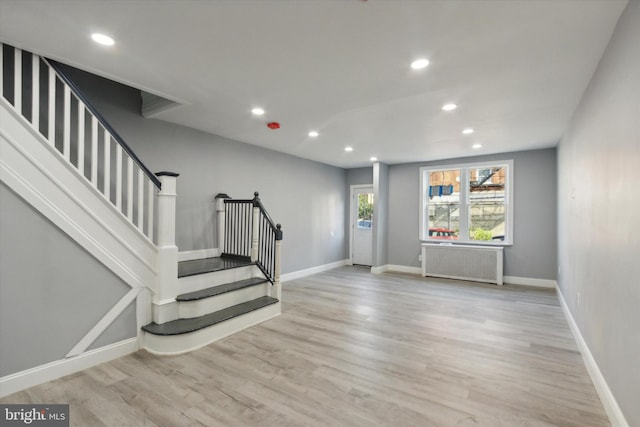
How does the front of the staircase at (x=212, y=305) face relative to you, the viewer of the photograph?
facing the viewer and to the right of the viewer

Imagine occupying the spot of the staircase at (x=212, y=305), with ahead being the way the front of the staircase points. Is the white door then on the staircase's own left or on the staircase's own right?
on the staircase's own left

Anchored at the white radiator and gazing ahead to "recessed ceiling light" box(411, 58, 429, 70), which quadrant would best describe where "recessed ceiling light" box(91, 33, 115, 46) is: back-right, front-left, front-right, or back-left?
front-right

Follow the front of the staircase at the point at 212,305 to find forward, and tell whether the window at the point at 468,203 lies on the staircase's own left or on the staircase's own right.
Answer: on the staircase's own left

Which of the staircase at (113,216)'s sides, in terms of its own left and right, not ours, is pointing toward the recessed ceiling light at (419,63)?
front

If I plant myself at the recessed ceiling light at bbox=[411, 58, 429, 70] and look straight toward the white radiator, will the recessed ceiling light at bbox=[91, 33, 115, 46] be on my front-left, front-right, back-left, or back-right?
back-left
